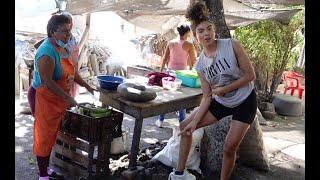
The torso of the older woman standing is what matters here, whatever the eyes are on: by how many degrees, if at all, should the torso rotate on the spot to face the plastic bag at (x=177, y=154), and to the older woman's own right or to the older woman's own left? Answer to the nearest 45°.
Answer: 0° — they already face it

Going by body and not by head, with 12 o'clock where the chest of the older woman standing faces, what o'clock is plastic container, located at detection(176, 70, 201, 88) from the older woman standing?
The plastic container is roughly at 11 o'clock from the older woman standing.

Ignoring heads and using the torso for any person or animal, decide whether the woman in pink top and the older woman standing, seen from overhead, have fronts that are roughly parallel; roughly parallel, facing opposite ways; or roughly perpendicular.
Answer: roughly perpendicular

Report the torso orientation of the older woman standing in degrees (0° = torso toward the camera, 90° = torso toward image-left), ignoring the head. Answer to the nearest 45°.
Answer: approximately 270°

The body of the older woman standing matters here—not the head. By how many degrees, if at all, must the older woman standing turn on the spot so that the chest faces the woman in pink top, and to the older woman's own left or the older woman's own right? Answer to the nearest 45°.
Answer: approximately 45° to the older woman's own left
